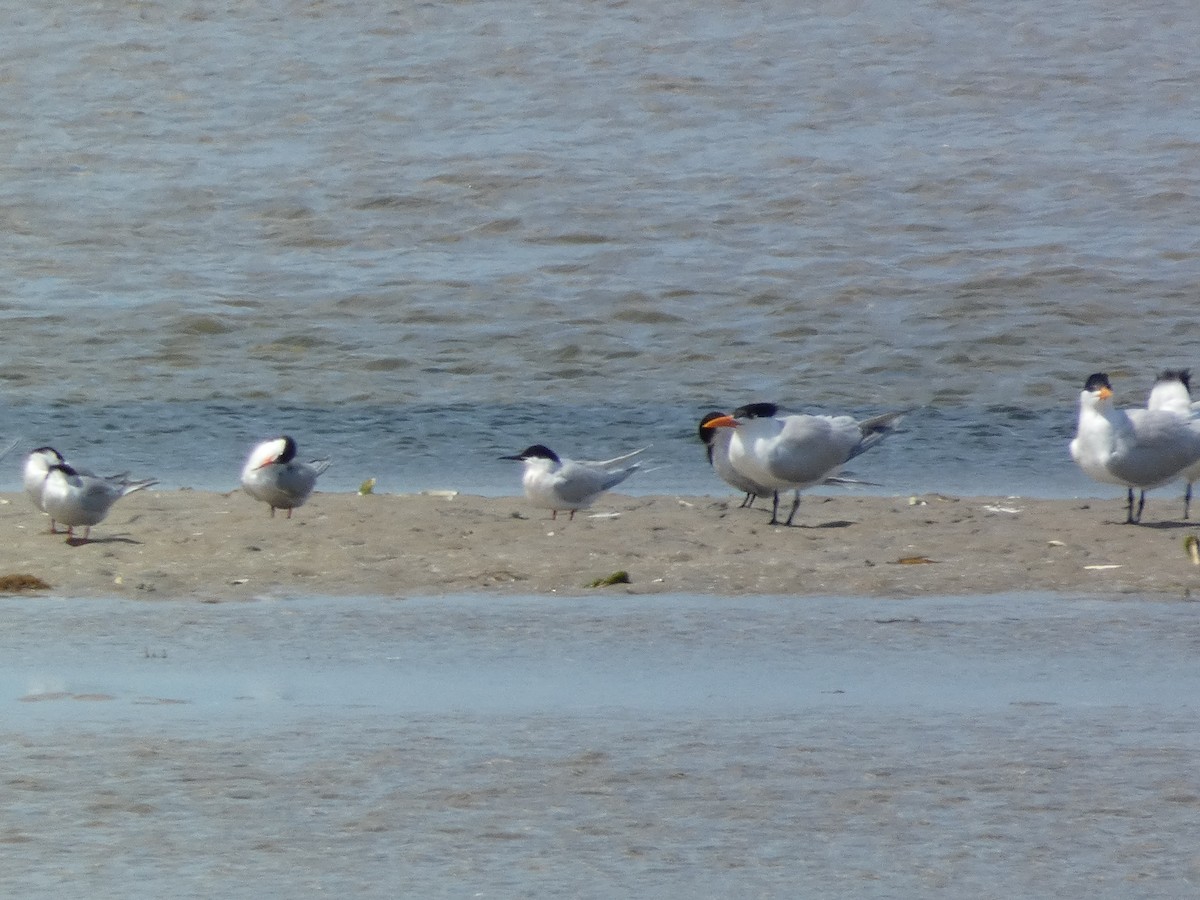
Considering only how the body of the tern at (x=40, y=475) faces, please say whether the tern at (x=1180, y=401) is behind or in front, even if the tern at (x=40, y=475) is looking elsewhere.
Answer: behind

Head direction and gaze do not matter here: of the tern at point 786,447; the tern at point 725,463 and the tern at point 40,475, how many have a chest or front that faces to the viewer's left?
3

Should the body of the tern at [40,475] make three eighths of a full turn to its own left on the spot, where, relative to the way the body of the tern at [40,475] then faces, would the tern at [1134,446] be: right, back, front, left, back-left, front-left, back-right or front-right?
front-left

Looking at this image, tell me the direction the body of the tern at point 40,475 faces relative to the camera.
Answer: to the viewer's left

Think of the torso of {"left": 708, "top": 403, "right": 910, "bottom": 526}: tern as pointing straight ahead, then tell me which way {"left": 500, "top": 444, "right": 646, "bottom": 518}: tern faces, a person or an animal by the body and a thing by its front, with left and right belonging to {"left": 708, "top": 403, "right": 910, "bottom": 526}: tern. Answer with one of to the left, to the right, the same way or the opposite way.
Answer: the same way

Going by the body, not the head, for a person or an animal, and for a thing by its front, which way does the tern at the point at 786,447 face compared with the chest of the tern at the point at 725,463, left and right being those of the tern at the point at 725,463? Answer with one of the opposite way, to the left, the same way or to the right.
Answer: the same way

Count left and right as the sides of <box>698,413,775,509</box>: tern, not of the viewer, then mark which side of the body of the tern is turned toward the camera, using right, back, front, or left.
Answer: left

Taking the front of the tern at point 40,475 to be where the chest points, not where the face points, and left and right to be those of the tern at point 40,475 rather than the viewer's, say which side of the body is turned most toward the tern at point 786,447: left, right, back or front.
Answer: back

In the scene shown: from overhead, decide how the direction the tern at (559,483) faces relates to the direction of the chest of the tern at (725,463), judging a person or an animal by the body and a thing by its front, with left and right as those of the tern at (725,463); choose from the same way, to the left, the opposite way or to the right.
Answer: the same way

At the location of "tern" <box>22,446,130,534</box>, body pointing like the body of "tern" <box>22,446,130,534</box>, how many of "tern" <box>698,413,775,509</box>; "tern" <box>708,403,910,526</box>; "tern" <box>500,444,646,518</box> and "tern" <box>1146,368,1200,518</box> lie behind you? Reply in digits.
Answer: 4

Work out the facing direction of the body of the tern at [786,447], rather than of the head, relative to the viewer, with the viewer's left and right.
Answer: facing to the left of the viewer

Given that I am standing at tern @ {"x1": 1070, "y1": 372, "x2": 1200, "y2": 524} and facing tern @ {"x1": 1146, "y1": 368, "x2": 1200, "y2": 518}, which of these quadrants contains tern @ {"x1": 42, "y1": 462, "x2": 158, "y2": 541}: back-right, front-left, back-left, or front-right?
back-left

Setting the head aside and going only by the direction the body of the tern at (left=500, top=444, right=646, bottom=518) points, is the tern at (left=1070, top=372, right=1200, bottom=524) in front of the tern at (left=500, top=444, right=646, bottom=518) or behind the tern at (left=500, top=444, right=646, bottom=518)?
behind

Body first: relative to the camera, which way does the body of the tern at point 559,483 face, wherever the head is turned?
to the viewer's left

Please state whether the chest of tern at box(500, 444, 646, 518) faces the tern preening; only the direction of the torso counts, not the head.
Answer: yes

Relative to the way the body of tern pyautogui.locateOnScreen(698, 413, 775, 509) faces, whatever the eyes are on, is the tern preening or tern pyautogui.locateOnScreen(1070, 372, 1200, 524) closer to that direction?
the tern preening

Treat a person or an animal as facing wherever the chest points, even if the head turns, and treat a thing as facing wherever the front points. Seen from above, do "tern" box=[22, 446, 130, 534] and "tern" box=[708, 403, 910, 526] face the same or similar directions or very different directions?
same or similar directions

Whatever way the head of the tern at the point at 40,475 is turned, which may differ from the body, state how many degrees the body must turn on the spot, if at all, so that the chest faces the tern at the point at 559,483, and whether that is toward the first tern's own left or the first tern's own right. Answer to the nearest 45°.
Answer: approximately 180°

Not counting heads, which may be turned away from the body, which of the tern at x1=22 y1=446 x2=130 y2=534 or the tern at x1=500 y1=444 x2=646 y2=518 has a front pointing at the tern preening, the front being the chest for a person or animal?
the tern at x1=500 y1=444 x2=646 y2=518
